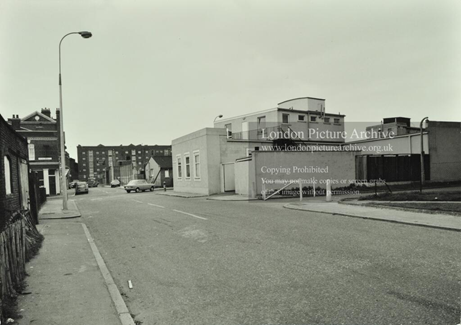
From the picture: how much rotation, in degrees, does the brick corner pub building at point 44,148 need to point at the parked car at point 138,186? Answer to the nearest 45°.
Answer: approximately 45° to its left
